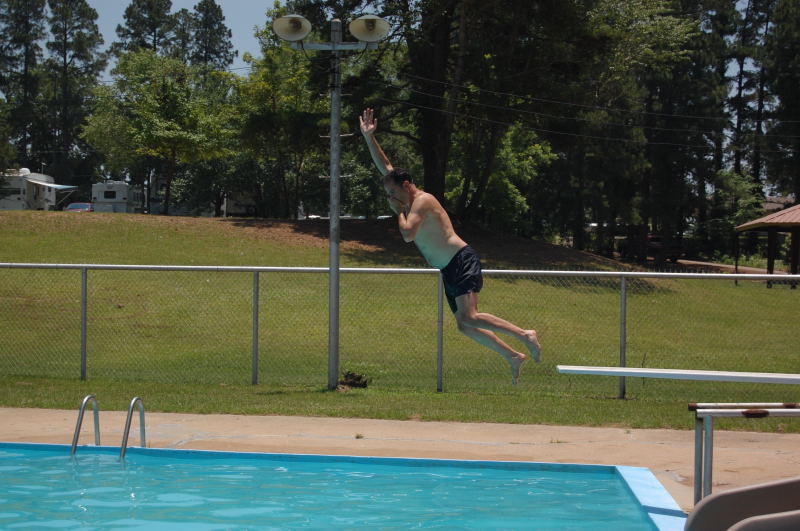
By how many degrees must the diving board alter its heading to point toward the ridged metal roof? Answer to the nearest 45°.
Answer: approximately 90° to its right

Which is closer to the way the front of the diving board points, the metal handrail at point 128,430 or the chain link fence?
the metal handrail

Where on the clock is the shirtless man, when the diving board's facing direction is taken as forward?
The shirtless man is roughly at 1 o'clock from the diving board.

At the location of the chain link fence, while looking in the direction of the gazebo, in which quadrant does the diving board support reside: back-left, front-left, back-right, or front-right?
back-right

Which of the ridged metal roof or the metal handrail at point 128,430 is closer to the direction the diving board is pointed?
the metal handrail

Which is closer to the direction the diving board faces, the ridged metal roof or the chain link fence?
the chain link fence

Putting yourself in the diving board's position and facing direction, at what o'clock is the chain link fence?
The chain link fence is roughly at 2 o'clock from the diving board.

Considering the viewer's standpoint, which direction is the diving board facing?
facing to the left of the viewer

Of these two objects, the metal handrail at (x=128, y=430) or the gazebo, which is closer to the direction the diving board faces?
the metal handrail

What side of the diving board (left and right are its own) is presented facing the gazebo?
right
